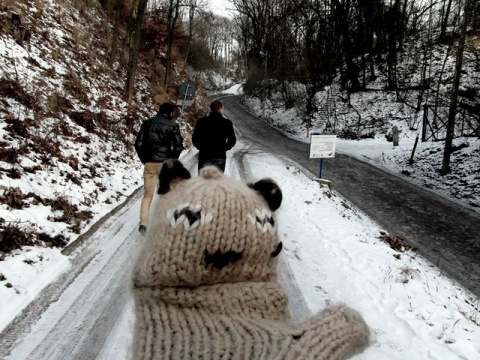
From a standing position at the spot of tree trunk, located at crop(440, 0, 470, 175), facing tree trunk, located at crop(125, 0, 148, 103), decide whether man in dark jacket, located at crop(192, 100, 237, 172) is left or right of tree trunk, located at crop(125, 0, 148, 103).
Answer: left

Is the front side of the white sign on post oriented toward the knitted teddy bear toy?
yes

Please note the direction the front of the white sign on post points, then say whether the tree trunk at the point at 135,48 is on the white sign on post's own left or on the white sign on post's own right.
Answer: on the white sign on post's own right

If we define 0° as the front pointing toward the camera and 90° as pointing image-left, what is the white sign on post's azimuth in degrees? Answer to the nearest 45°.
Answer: approximately 0°

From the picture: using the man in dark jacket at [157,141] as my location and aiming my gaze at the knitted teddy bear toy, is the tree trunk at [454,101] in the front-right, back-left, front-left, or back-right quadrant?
back-left

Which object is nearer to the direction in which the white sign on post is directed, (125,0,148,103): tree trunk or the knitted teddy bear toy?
the knitted teddy bear toy

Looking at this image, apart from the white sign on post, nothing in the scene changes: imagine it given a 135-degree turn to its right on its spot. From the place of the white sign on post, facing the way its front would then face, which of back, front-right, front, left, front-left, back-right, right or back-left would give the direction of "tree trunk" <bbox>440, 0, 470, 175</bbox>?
right
